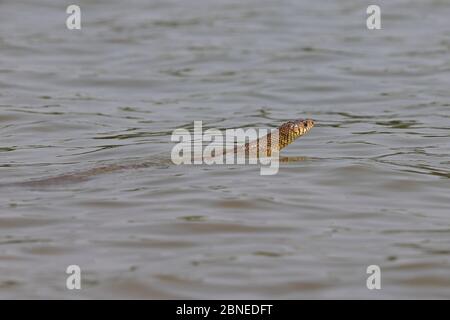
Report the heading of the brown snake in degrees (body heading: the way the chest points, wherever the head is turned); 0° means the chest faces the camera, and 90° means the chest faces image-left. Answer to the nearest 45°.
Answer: approximately 270°
